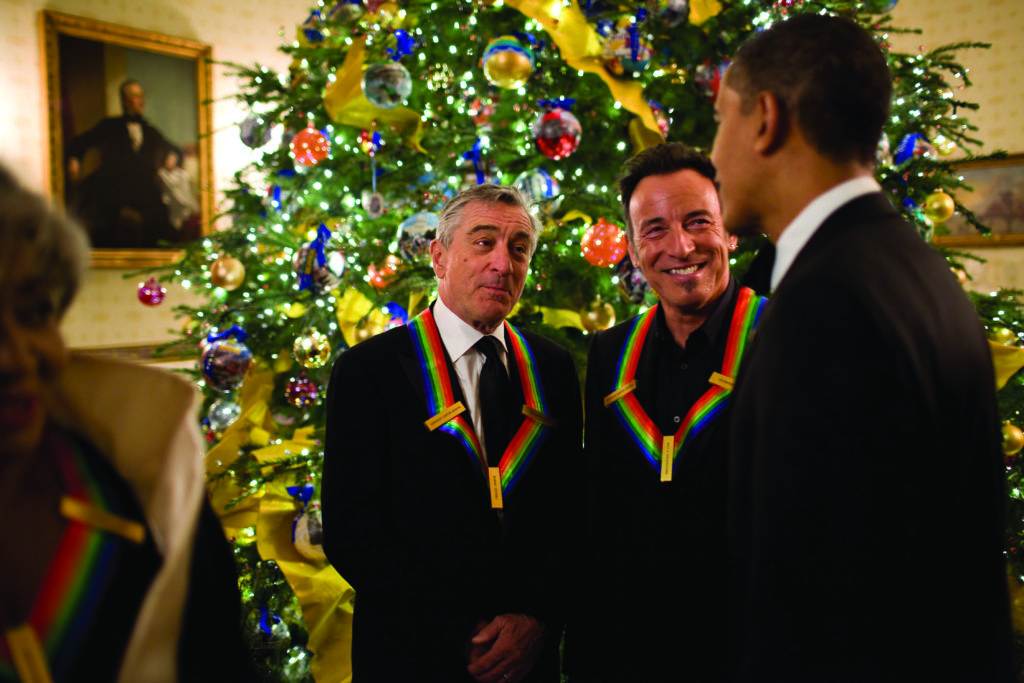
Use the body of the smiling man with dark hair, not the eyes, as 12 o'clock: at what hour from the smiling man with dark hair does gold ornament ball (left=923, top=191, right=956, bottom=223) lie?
The gold ornament ball is roughly at 7 o'clock from the smiling man with dark hair.

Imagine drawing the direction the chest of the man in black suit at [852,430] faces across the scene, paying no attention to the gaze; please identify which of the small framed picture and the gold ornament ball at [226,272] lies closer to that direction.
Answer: the gold ornament ball

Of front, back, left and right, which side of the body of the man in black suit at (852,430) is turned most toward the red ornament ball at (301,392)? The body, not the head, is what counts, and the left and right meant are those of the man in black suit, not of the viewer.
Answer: front

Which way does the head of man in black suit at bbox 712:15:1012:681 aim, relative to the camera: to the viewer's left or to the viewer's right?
to the viewer's left

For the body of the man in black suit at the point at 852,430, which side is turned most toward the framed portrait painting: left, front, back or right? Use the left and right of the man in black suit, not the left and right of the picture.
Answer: front

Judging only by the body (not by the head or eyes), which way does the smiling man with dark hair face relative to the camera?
toward the camera

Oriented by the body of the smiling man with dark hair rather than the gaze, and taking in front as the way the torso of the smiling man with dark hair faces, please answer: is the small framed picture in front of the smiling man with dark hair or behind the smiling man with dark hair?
behind

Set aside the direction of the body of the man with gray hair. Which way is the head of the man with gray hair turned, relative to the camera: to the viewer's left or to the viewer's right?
to the viewer's right

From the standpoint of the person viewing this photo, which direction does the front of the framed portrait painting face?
facing the viewer and to the right of the viewer

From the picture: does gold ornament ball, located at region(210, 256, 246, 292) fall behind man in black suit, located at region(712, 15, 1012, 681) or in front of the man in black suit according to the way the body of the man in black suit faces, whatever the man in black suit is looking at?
in front

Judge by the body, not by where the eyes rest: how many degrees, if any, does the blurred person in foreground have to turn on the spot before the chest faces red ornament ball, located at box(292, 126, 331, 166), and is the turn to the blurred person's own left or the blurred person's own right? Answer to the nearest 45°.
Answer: approximately 180°
